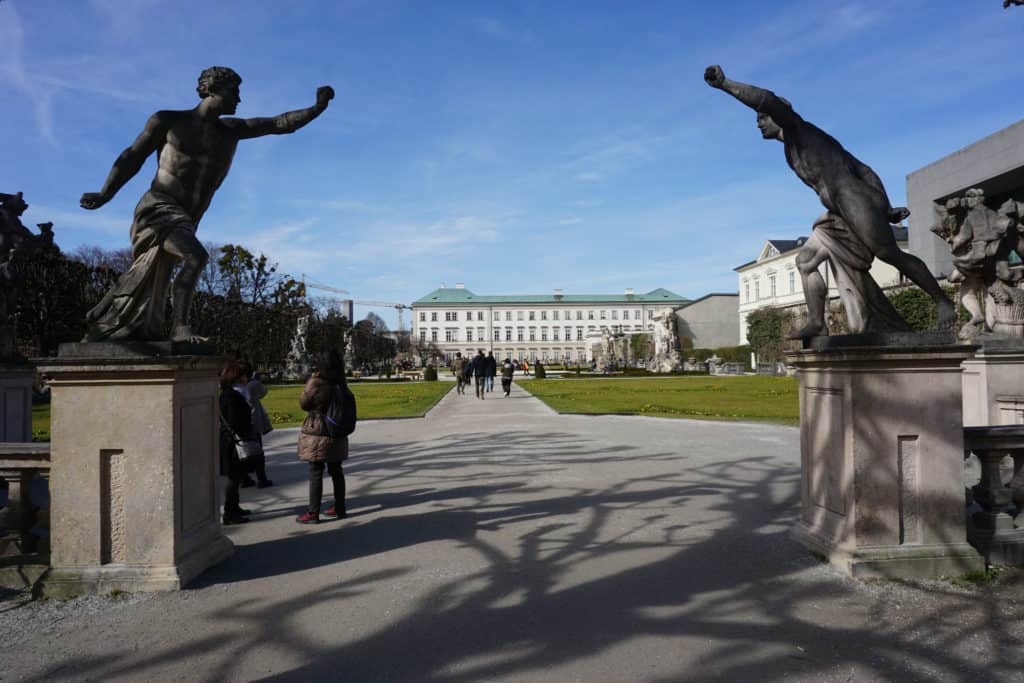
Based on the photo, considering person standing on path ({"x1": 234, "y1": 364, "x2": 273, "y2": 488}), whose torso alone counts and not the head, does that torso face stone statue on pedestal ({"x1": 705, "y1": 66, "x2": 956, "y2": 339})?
no

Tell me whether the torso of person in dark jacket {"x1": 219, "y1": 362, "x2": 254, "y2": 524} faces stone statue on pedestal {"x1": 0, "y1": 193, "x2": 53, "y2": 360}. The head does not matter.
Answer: no

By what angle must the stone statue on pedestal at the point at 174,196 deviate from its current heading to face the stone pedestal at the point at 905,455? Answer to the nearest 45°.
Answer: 0° — it already faces it
